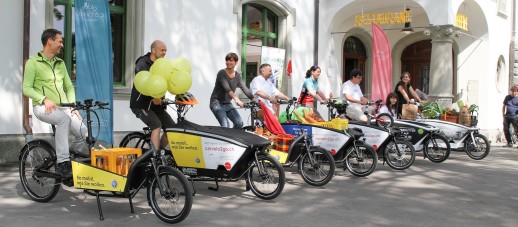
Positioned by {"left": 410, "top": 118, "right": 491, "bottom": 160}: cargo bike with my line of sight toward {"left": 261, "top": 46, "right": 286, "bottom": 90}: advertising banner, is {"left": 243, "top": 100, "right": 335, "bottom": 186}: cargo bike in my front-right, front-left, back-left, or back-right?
front-left

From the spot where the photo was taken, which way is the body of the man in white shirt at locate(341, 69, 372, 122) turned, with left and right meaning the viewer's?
facing the viewer and to the right of the viewer

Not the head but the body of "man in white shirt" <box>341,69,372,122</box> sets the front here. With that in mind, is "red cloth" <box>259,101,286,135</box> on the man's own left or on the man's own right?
on the man's own right

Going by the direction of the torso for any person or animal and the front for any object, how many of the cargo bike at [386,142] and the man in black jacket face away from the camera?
0

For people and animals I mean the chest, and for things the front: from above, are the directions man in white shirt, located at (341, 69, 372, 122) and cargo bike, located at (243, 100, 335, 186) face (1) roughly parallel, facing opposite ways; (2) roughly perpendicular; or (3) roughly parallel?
roughly parallel

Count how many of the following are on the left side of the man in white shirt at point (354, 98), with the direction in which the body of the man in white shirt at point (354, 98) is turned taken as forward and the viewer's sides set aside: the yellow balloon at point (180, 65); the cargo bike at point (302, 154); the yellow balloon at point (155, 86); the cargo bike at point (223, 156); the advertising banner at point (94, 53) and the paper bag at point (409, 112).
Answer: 1

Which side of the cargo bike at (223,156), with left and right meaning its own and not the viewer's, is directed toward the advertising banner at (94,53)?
back

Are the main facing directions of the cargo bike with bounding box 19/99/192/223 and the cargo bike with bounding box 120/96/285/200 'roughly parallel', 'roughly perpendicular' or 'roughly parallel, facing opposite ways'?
roughly parallel

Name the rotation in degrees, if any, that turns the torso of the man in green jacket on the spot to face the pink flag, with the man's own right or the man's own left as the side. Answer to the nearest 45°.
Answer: approximately 90° to the man's own left

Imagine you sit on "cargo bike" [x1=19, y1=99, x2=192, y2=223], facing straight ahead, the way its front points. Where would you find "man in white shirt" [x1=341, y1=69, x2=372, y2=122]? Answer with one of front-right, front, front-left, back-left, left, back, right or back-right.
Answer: left

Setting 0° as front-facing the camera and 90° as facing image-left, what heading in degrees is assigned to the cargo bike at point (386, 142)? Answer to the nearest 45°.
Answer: approximately 315°
